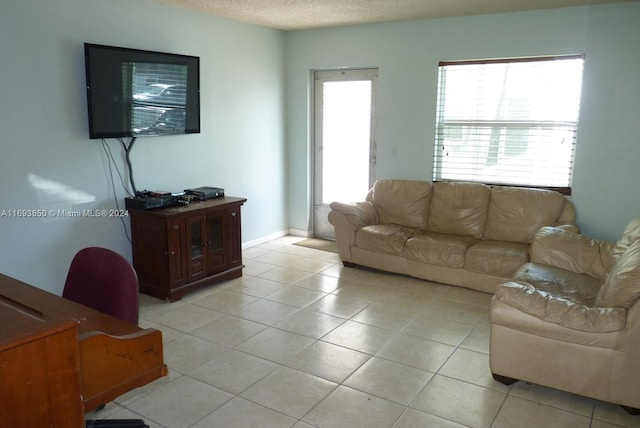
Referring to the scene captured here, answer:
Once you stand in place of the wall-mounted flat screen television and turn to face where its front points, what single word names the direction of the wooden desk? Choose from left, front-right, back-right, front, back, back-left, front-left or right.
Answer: front-right

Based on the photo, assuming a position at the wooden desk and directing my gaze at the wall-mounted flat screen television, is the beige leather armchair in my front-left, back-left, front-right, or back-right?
front-right

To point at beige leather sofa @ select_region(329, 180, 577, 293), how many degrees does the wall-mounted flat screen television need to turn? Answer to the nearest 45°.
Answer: approximately 45° to its left

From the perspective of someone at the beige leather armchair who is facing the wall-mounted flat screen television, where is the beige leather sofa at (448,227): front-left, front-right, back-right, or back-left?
front-right

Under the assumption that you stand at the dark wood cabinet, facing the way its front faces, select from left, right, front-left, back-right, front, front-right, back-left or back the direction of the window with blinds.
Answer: front-left

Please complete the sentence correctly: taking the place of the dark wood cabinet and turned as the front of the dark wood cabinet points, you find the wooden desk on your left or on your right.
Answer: on your right

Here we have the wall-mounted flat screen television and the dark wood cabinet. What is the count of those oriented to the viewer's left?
0

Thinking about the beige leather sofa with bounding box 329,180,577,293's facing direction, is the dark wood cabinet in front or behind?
in front

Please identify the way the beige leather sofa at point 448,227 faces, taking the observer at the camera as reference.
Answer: facing the viewer and to the left of the viewer

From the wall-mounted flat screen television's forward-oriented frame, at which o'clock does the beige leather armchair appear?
The beige leather armchair is roughly at 12 o'clock from the wall-mounted flat screen television.

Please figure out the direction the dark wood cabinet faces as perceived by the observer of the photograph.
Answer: facing the viewer and to the right of the viewer

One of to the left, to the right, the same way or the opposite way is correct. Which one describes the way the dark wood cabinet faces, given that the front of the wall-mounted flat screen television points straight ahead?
the same way

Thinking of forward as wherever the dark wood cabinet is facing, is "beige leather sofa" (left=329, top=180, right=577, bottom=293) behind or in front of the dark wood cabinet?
in front
